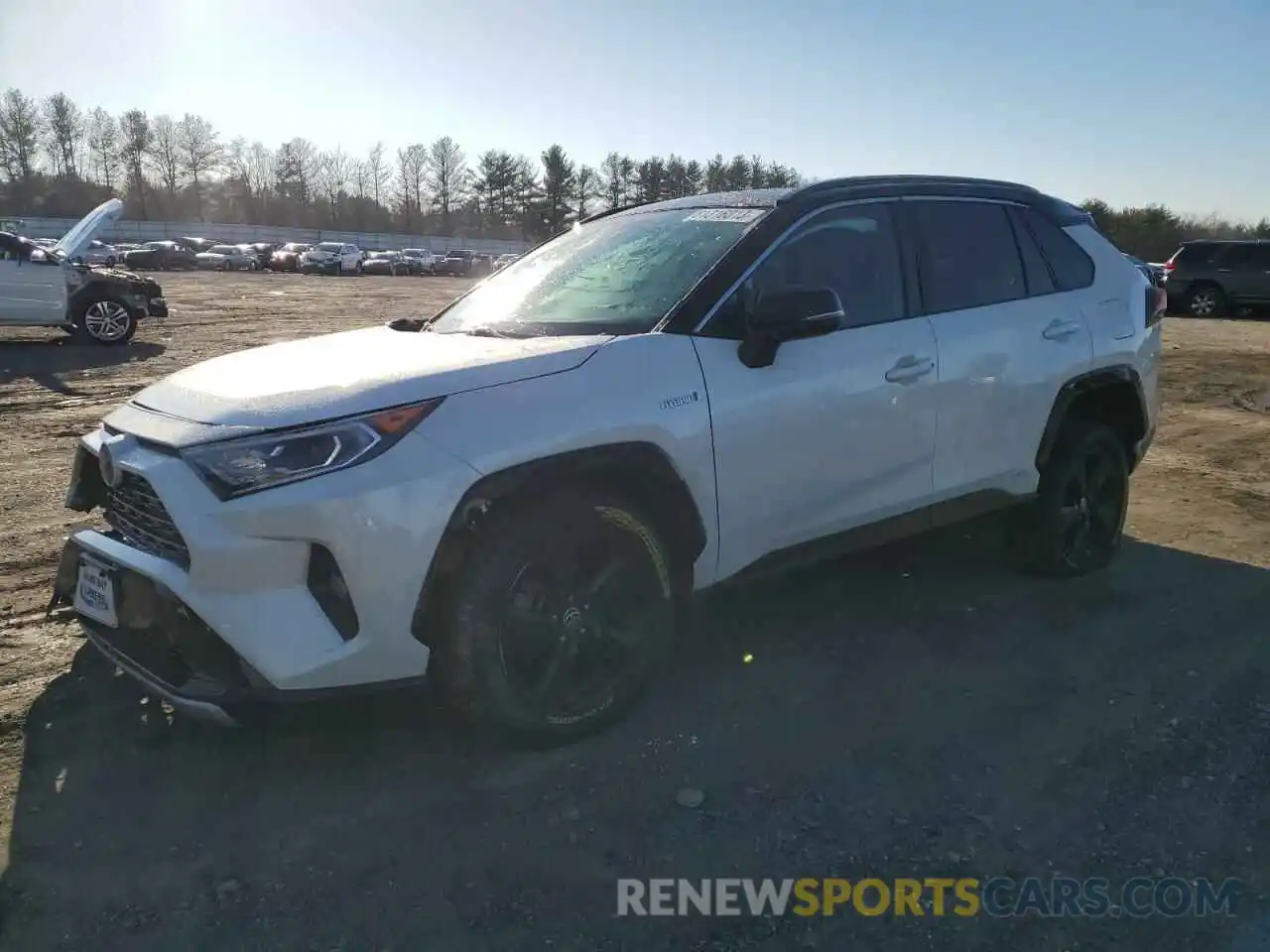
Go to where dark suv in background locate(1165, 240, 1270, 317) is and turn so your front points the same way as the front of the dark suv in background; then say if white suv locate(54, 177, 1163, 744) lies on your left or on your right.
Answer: on your right

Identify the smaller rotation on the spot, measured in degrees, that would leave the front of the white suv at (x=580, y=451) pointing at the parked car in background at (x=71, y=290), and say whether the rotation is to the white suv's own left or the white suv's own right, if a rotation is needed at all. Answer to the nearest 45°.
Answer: approximately 90° to the white suv's own right

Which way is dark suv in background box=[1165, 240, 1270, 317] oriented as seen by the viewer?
to the viewer's right

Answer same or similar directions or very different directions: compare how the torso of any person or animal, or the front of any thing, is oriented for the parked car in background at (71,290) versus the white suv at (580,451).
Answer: very different directions

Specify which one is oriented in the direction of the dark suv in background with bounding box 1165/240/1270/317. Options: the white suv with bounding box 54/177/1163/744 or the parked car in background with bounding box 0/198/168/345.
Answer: the parked car in background

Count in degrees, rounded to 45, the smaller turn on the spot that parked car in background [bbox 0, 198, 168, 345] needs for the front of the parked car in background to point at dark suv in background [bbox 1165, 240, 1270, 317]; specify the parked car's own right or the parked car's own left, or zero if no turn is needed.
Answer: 0° — it already faces it

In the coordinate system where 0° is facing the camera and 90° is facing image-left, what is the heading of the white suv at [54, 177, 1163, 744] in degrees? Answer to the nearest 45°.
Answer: approximately 45°

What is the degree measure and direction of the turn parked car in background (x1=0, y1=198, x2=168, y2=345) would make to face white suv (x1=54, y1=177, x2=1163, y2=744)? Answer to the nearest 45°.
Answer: approximately 90° to its right

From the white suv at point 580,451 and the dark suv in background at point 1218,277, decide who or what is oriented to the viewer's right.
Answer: the dark suv in background

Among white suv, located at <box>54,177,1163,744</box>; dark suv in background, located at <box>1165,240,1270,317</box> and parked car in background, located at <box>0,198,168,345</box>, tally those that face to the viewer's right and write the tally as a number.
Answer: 2

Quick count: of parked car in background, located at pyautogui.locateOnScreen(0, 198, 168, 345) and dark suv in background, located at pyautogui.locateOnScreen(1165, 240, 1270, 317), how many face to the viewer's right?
2

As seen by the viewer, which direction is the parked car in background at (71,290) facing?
to the viewer's right

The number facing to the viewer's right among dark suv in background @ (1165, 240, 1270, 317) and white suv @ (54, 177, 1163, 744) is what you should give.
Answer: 1

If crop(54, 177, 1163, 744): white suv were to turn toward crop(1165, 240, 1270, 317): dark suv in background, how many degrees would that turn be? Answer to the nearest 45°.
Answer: approximately 180°
